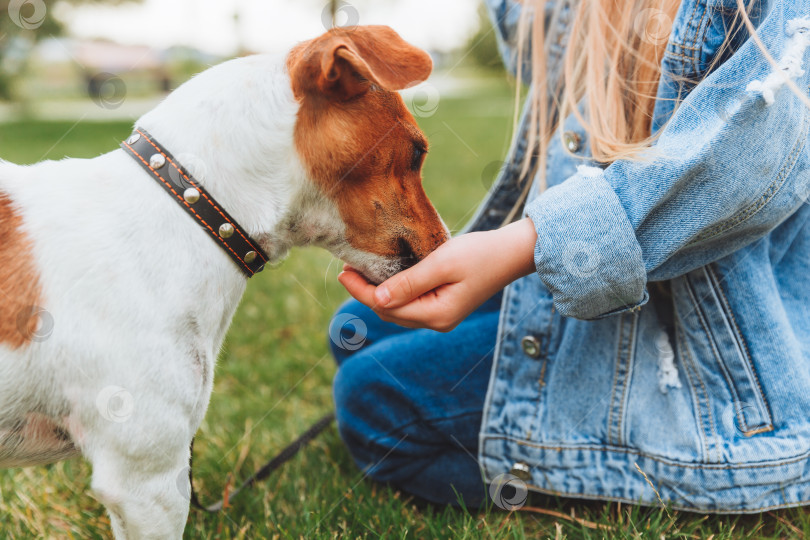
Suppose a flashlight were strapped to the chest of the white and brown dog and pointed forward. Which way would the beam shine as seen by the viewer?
to the viewer's right

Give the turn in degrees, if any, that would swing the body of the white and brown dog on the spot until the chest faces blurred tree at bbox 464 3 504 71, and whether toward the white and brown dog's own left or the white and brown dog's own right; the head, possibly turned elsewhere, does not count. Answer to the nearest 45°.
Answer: approximately 45° to the white and brown dog's own left

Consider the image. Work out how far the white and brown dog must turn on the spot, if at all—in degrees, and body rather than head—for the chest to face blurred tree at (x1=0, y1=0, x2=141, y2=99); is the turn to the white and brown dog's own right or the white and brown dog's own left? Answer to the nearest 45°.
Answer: approximately 90° to the white and brown dog's own left
